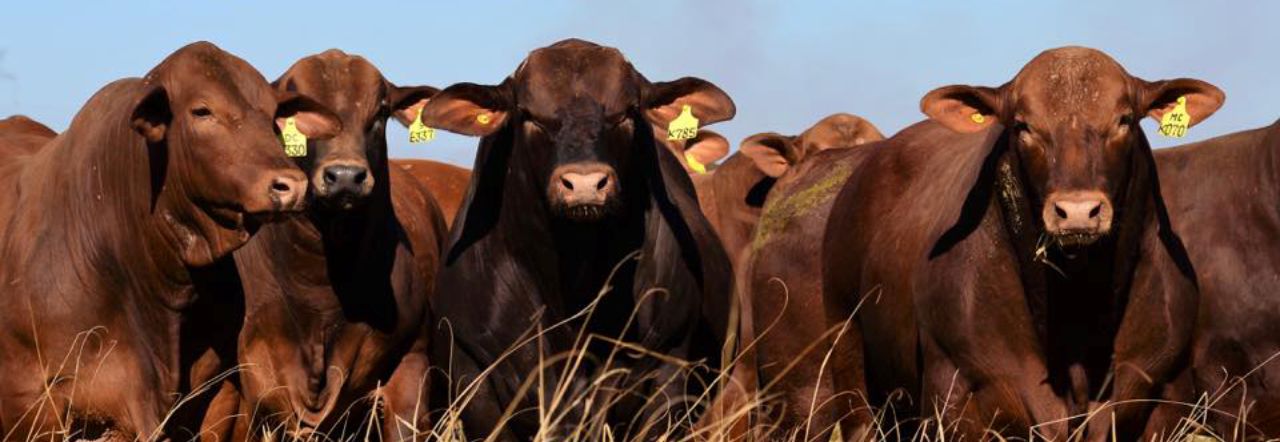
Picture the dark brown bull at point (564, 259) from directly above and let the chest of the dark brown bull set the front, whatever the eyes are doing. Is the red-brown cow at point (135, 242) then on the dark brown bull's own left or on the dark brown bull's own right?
on the dark brown bull's own right

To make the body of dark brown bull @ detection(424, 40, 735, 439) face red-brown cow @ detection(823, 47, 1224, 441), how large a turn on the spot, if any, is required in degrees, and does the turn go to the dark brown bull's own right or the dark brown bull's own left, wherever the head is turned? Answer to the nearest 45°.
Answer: approximately 90° to the dark brown bull's own left

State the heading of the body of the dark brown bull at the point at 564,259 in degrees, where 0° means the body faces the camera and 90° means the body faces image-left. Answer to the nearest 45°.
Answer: approximately 0°
